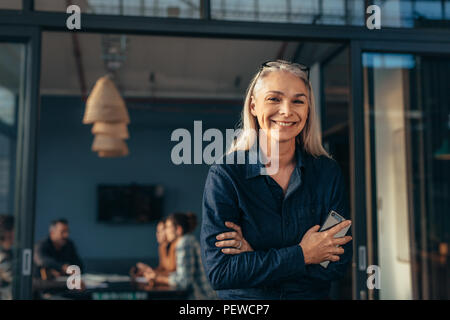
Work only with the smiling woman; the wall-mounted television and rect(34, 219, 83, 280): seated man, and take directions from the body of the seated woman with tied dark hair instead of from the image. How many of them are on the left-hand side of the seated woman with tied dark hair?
1

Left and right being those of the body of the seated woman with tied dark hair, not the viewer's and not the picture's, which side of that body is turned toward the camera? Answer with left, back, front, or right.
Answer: left

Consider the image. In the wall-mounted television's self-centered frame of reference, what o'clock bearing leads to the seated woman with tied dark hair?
The seated woman with tied dark hair is roughly at 12 o'clock from the wall-mounted television.

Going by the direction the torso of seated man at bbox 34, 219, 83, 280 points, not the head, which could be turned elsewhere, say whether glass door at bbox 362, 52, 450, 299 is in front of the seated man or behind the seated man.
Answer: in front

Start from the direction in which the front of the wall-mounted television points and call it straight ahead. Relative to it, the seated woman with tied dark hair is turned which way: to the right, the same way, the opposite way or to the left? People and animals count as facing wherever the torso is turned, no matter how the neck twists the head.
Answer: to the right

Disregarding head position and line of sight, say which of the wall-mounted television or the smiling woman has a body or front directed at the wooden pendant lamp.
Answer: the wall-mounted television

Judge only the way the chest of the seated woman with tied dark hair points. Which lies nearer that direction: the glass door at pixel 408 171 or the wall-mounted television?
the wall-mounted television

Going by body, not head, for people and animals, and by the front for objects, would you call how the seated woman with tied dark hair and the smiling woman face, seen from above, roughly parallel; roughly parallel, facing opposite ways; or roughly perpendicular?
roughly perpendicular

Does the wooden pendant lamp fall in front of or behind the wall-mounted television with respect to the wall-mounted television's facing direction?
in front

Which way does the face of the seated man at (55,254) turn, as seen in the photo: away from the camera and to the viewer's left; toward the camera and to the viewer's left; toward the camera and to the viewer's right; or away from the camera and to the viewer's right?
toward the camera and to the viewer's right

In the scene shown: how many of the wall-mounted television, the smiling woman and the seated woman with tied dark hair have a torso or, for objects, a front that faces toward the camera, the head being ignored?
2

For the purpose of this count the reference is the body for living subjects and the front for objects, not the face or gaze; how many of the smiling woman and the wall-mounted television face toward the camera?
2

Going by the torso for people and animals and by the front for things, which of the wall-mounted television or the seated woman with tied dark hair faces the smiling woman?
the wall-mounted television

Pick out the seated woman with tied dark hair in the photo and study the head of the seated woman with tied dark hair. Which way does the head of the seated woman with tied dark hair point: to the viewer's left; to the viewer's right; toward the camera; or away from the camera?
to the viewer's left

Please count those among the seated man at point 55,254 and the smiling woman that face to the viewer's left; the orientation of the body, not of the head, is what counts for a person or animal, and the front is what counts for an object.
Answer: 0

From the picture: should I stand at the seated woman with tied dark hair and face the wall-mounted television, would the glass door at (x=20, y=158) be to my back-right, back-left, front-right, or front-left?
back-left

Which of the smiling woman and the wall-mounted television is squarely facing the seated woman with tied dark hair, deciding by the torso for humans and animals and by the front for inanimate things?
the wall-mounted television

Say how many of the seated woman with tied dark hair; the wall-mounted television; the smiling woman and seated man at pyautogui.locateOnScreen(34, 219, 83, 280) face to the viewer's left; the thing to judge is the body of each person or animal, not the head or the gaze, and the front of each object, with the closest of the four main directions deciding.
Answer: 1
